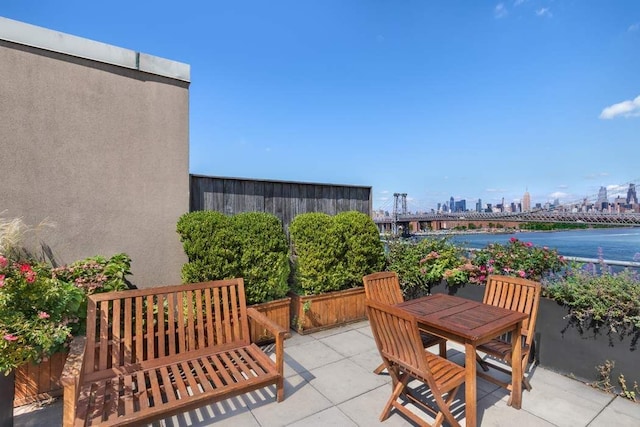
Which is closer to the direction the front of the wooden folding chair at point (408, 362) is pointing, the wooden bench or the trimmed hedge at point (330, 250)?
the trimmed hedge

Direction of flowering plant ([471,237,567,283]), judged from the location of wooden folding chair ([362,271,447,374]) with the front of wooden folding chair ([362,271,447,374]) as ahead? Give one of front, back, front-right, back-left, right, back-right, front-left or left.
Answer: left

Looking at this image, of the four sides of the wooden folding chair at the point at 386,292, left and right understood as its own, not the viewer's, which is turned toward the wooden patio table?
front

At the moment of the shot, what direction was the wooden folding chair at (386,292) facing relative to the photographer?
facing the viewer and to the right of the viewer

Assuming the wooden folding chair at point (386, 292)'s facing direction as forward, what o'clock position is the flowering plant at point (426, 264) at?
The flowering plant is roughly at 8 o'clock from the wooden folding chair.

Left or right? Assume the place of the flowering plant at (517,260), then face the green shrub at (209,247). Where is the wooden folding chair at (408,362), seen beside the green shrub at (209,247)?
left

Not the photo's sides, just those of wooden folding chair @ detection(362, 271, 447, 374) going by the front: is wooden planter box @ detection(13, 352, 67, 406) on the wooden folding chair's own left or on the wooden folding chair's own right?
on the wooden folding chair's own right

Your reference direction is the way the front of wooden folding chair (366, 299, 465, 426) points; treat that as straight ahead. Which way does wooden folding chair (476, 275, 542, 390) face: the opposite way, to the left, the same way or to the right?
the opposite way

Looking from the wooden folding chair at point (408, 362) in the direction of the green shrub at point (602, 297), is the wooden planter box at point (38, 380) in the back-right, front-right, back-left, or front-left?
back-left

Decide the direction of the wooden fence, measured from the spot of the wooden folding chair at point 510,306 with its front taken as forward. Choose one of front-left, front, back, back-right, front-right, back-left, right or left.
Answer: front-right

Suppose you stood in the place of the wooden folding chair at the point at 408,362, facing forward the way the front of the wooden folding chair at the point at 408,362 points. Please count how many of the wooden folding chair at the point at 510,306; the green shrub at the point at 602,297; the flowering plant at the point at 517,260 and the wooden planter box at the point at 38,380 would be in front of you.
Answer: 3

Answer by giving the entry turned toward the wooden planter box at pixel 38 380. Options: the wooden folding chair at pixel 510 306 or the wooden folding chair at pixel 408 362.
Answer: the wooden folding chair at pixel 510 306

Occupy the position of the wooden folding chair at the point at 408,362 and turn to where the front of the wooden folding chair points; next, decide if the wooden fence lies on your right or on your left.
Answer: on your left

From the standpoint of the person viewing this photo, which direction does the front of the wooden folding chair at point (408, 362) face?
facing away from the viewer and to the right of the viewer

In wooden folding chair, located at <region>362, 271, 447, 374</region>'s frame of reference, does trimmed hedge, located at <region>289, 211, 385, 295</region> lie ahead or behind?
behind

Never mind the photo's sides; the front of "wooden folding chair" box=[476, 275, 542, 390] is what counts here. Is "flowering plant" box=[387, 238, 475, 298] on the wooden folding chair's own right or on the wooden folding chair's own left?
on the wooden folding chair's own right

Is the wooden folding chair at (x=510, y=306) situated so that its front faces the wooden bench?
yes

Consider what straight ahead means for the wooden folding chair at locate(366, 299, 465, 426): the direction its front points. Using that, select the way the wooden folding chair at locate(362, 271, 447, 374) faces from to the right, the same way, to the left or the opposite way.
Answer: to the right
